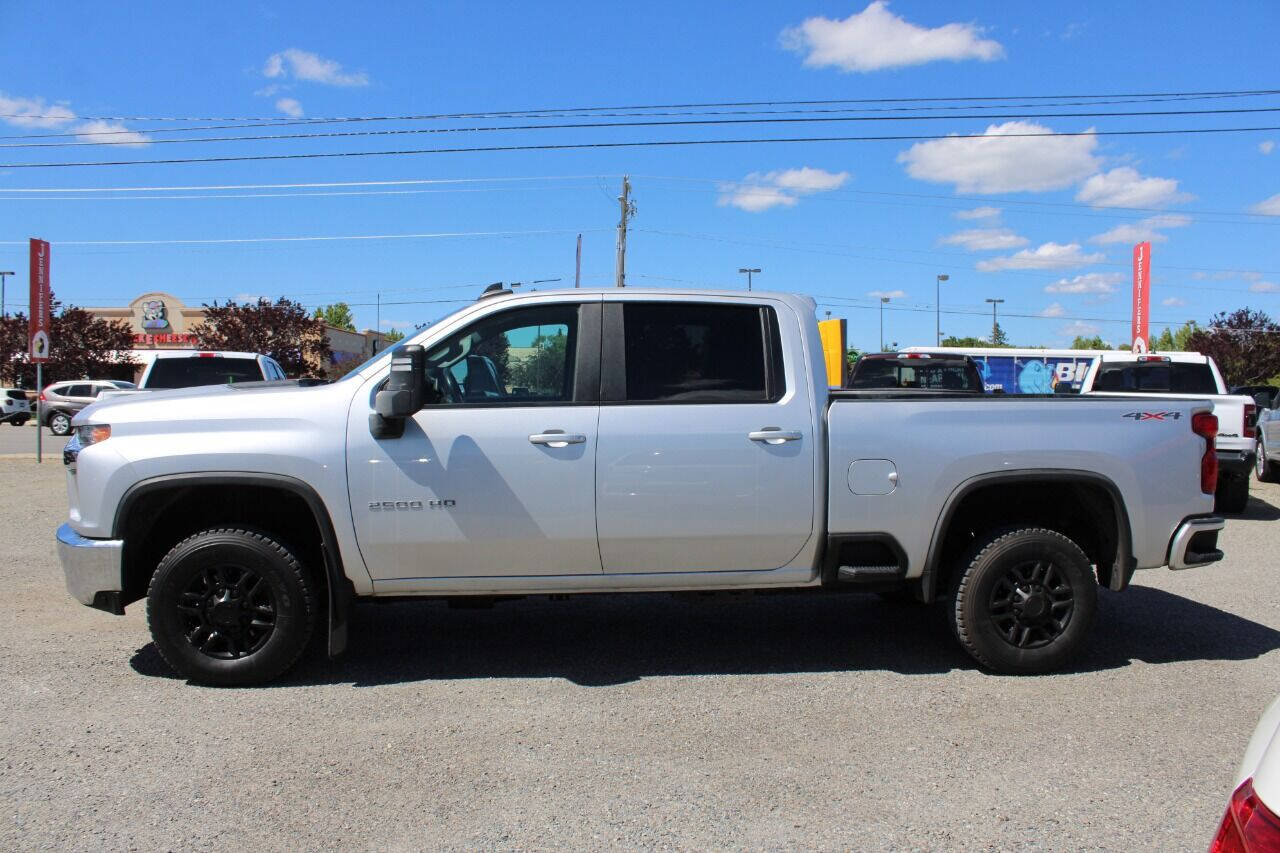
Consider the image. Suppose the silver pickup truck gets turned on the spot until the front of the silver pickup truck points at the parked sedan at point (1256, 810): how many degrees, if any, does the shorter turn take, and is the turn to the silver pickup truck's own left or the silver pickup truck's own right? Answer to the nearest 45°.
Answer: approximately 90° to the silver pickup truck's own left

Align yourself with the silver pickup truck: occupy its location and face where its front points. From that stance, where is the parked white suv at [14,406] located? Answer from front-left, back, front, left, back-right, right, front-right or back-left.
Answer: front-right

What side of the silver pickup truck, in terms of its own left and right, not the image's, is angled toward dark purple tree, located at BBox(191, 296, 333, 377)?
right

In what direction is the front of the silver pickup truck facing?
to the viewer's left

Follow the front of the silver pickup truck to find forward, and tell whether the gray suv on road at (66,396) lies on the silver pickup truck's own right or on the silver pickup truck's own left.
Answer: on the silver pickup truck's own right
